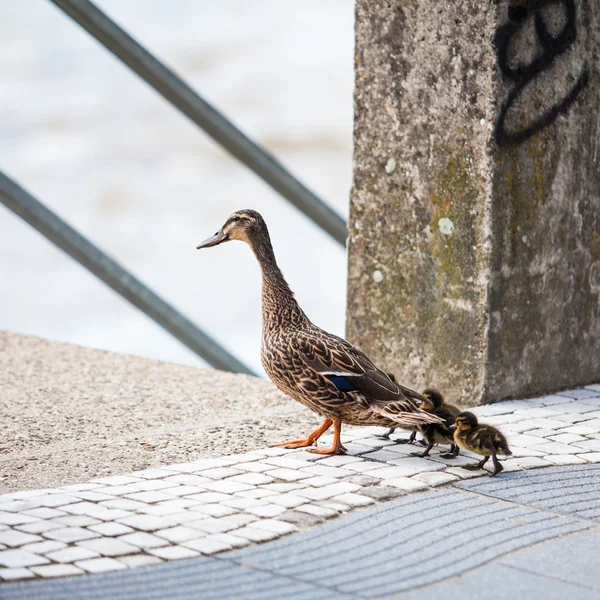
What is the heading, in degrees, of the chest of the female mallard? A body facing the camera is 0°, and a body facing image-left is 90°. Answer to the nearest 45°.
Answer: approximately 90°

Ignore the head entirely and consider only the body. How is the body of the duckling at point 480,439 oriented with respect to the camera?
to the viewer's left

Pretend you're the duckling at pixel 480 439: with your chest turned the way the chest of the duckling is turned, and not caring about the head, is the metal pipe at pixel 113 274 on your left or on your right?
on your right

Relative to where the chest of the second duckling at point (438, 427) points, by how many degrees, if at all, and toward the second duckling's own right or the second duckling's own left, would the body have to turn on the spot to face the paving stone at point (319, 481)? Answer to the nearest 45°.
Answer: approximately 45° to the second duckling's own left

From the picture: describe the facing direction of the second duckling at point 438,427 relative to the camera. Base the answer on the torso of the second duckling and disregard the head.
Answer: to the viewer's left
